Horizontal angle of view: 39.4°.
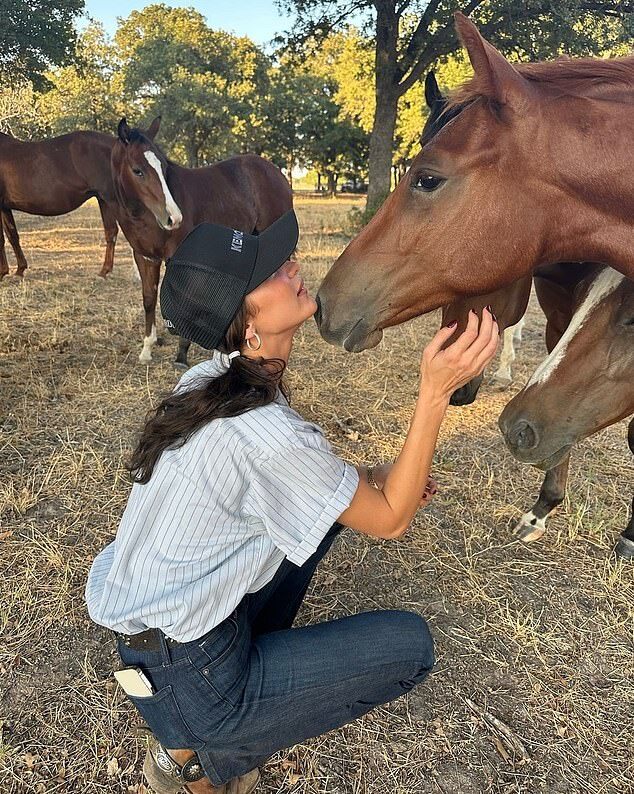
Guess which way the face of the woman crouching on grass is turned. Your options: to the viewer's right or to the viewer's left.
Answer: to the viewer's right

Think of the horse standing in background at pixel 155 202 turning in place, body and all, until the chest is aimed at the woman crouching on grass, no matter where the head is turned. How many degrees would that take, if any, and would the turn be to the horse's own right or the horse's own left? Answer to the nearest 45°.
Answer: approximately 45° to the horse's own left

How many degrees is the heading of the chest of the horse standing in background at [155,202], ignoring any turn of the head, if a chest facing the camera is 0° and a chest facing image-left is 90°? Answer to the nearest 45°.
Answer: approximately 45°
